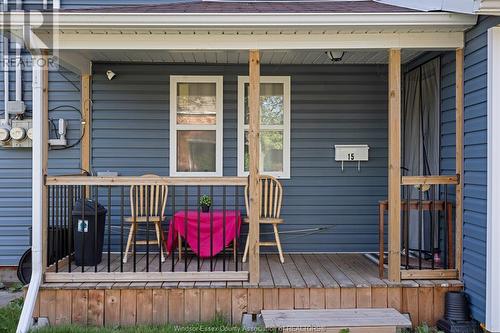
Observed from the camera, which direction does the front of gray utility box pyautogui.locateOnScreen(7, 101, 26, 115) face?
facing the viewer

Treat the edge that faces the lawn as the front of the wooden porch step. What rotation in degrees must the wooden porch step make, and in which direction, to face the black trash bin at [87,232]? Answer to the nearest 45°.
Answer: approximately 90° to its right

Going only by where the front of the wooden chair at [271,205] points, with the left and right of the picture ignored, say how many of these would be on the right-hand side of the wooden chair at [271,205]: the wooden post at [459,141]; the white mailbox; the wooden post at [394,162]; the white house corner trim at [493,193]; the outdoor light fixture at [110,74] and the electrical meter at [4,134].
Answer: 2

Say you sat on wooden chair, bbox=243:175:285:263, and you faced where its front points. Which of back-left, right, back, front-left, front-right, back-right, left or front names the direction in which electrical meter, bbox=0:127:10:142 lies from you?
right

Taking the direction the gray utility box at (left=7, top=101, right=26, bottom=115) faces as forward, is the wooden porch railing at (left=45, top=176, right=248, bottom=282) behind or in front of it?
in front

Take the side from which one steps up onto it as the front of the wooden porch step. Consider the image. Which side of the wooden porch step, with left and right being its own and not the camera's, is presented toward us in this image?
front
